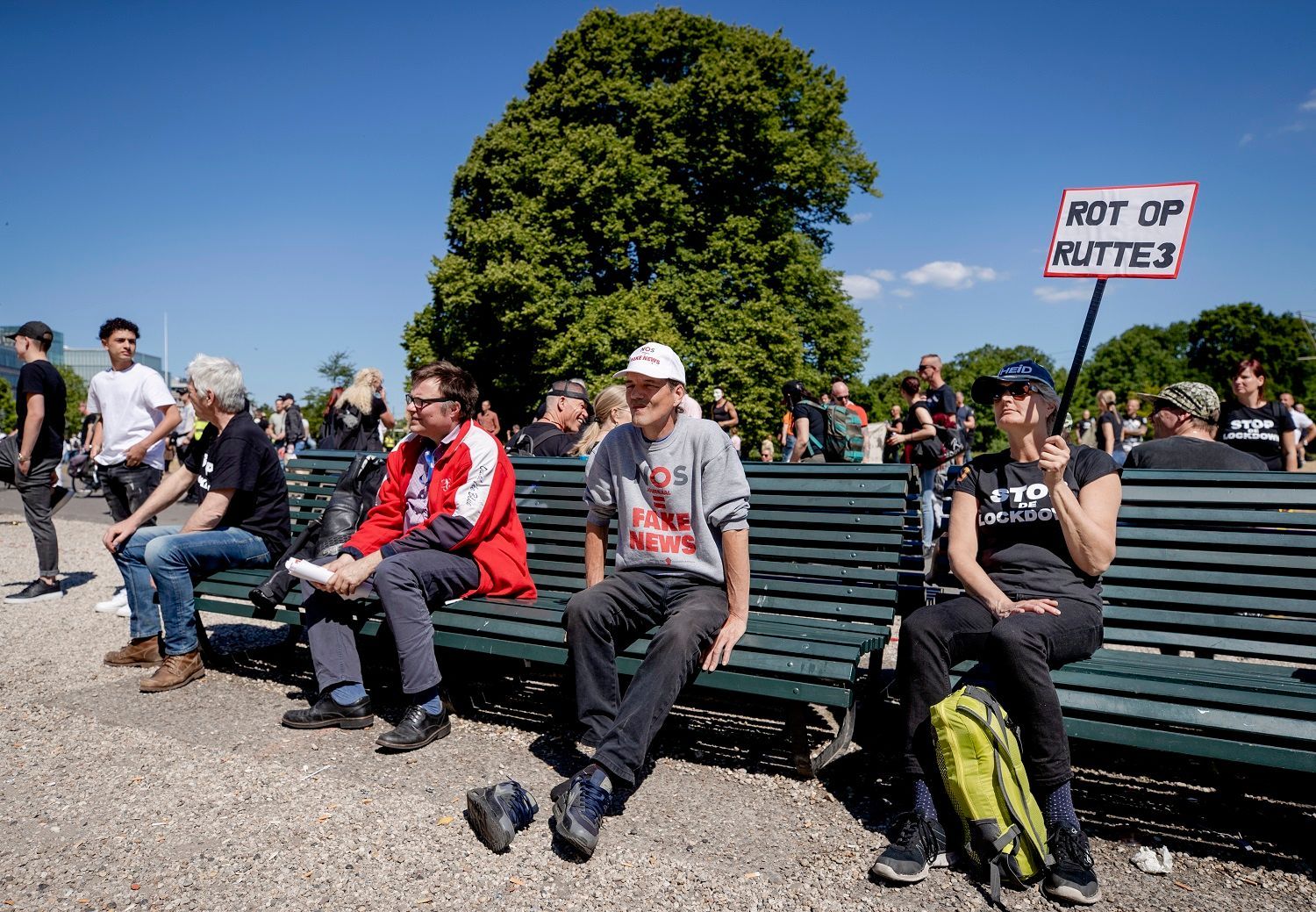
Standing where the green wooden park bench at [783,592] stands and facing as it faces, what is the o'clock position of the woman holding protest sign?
The woman holding protest sign is roughly at 9 o'clock from the green wooden park bench.

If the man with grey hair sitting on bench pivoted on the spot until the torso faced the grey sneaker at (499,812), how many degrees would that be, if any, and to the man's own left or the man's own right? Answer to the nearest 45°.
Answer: approximately 90° to the man's own left

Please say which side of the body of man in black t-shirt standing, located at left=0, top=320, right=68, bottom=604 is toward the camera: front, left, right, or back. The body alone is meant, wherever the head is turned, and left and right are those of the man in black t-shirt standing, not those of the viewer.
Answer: left

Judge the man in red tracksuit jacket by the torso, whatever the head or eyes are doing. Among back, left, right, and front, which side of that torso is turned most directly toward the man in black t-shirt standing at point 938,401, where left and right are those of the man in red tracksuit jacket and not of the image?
back

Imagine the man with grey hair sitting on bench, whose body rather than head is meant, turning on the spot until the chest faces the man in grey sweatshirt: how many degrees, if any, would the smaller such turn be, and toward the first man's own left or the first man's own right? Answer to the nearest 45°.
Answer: approximately 135° to the first man's own left

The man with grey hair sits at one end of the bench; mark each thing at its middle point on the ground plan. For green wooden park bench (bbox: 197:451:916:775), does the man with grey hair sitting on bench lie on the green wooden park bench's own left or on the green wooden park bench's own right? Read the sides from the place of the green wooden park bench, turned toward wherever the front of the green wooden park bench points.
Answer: on the green wooden park bench's own right
